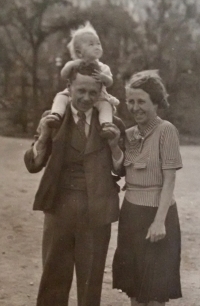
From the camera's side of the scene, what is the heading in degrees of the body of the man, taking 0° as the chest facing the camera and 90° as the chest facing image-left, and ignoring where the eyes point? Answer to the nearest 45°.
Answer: approximately 0°

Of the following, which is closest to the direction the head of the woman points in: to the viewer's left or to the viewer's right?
to the viewer's left
